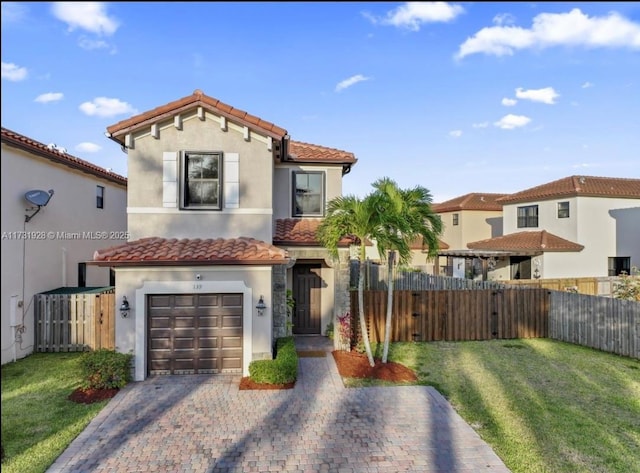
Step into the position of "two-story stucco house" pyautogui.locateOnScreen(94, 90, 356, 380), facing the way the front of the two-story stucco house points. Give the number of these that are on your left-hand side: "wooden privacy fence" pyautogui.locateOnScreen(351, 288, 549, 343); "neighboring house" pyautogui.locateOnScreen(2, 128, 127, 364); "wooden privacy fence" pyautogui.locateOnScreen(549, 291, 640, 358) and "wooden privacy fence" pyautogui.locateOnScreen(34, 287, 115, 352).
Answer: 2

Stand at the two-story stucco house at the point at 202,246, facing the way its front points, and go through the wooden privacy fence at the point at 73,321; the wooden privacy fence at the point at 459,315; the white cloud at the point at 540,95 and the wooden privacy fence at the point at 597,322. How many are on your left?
3

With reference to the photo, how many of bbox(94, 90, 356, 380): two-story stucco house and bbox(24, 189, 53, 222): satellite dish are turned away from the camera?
0

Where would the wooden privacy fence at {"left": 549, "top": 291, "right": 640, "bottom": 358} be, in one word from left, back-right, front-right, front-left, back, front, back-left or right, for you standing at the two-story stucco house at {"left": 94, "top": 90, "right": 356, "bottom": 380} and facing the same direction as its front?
left

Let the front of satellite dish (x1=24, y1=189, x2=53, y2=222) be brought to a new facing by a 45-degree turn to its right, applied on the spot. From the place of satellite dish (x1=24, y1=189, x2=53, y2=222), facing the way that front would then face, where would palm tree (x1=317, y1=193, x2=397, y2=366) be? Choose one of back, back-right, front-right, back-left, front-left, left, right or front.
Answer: front-left

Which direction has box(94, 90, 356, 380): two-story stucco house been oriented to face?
toward the camera
